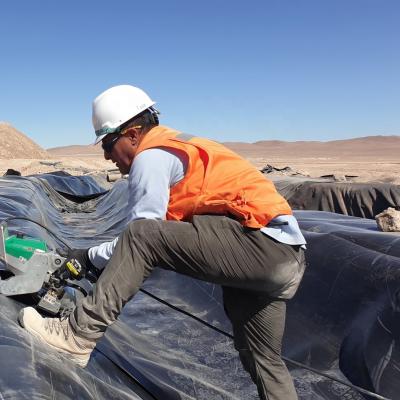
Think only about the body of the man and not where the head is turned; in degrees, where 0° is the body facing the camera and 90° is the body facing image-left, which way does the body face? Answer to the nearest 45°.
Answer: approximately 90°

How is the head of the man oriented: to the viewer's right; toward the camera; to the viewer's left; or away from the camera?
to the viewer's left
